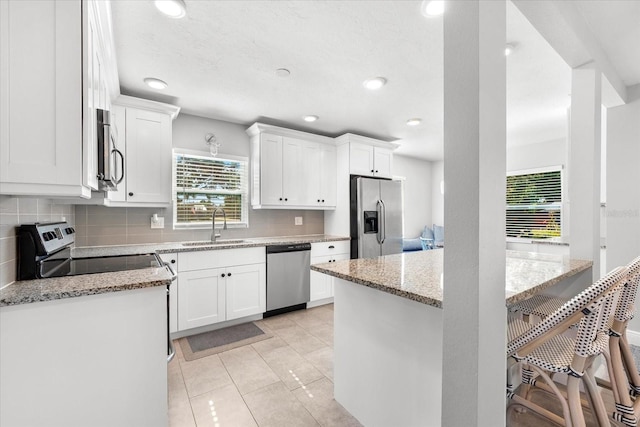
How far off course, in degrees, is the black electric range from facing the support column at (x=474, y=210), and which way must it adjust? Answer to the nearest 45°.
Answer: approximately 45° to its right

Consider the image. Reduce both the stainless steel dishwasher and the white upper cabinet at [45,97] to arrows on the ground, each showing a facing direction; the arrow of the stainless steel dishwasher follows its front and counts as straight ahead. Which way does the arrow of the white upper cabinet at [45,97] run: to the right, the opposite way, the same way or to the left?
to the left

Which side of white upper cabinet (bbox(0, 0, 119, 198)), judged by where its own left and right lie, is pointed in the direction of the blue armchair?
front

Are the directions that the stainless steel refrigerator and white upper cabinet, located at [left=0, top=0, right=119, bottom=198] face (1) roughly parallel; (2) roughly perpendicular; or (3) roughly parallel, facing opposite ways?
roughly perpendicular

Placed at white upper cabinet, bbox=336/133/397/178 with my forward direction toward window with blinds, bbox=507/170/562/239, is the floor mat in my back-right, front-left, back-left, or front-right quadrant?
back-right

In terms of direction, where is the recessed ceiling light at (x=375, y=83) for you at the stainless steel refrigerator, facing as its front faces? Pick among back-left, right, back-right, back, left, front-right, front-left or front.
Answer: front-right

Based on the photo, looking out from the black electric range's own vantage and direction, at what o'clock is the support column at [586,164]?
The support column is roughly at 1 o'clock from the black electric range.

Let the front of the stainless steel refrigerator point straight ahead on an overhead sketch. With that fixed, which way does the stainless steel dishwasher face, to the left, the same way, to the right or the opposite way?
the same way

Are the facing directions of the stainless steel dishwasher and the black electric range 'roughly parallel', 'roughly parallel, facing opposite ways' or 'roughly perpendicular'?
roughly perpendicular

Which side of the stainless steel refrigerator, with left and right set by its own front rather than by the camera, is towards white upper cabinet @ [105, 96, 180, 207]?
right

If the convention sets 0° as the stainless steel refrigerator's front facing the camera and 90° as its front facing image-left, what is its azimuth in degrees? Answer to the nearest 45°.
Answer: approximately 315°

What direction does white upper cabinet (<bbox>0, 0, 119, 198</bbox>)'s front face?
to the viewer's right

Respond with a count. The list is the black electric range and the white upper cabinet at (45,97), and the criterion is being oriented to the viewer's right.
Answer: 2

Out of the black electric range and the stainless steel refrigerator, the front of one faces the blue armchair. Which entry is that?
the black electric range

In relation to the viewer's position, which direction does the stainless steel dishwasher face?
facing the viewer and to the right of the viewer

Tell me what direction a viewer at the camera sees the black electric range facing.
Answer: facing to the right of the viewer
